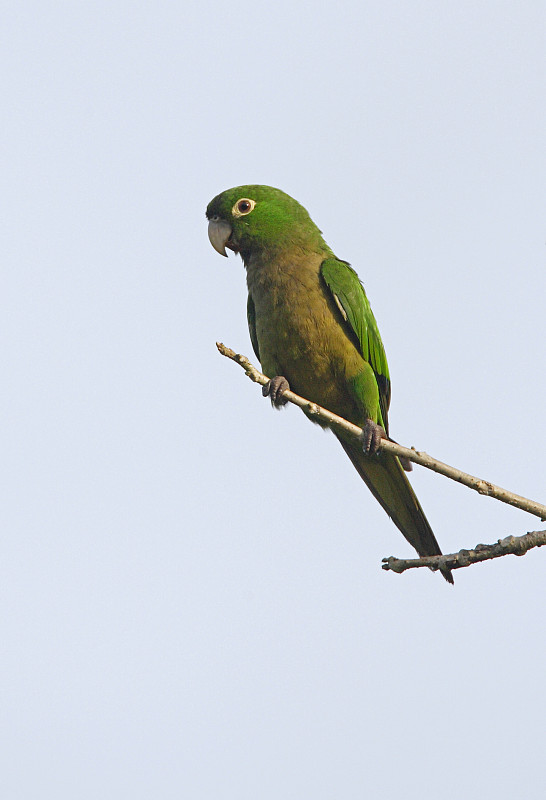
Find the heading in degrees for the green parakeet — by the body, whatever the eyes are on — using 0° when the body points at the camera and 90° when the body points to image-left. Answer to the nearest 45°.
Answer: approximately 45°
